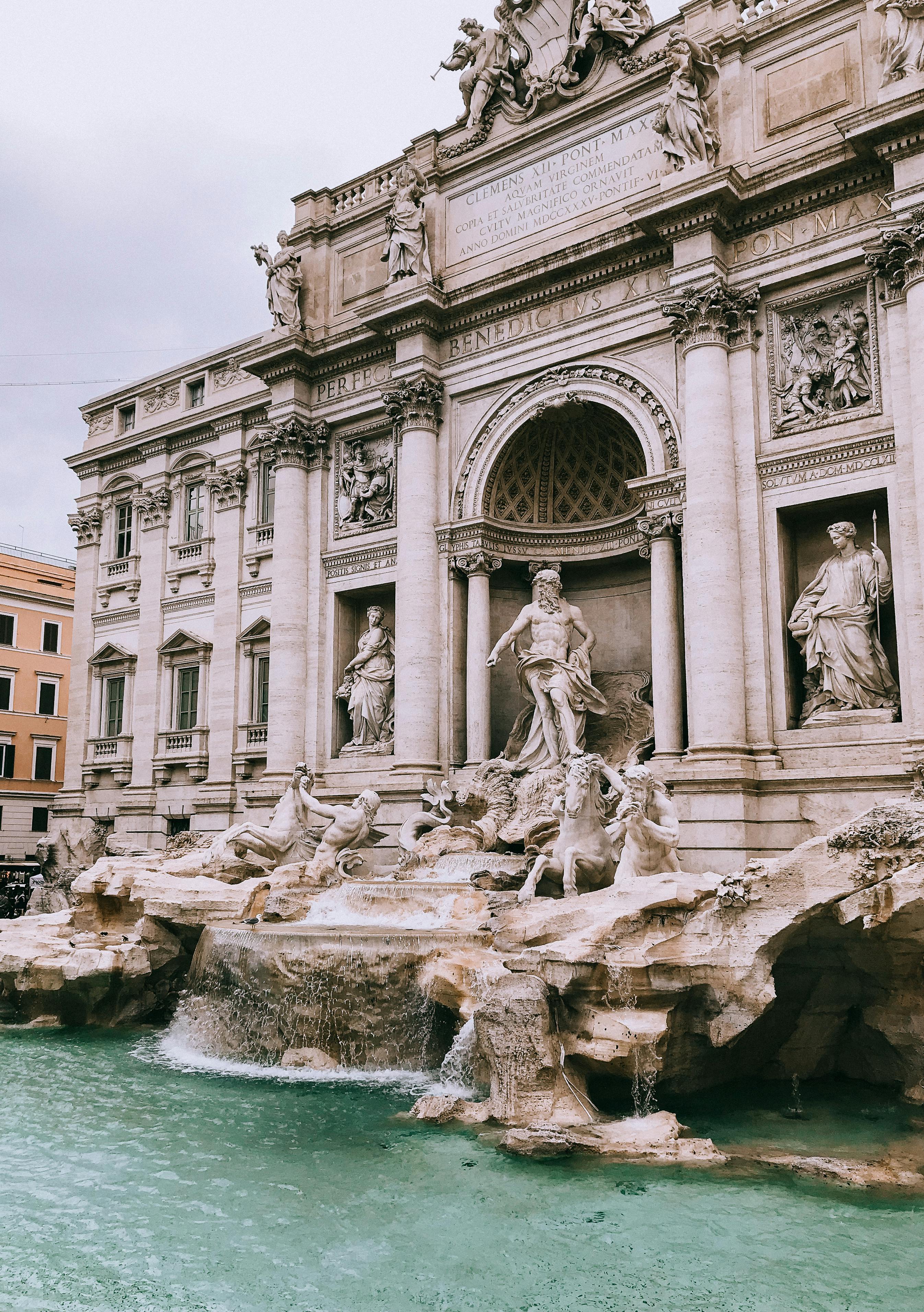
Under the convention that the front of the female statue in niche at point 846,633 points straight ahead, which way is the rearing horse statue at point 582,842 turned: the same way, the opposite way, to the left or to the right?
the same way

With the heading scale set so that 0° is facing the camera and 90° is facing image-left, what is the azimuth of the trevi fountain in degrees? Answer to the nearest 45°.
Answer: approximately 45°

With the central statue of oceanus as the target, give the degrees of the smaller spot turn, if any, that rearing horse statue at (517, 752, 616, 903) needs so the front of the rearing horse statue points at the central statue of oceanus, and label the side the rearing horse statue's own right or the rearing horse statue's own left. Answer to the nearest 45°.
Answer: approximately 135° to the rearing horse statue's own right

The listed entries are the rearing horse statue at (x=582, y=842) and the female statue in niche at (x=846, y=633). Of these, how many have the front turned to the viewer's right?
0

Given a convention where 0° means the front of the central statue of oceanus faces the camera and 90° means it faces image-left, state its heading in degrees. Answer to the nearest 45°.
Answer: approximately 0°

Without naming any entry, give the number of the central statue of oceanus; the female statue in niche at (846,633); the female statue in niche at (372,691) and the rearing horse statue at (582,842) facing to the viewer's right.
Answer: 0

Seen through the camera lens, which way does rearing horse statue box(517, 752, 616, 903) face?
facing the viewer and to the left of the viewer

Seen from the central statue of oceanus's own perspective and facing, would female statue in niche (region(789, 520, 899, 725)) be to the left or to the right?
on its left

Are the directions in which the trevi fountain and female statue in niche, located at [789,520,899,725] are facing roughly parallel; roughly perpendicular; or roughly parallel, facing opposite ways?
roughly parallel

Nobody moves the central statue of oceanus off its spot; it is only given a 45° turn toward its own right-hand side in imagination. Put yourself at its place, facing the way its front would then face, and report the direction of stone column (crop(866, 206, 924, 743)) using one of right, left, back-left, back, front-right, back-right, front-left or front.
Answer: left

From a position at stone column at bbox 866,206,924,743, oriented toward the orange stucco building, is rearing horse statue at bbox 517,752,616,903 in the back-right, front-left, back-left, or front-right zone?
front-left

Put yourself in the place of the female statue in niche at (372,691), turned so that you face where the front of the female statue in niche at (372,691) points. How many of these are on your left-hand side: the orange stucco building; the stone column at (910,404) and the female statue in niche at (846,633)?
2

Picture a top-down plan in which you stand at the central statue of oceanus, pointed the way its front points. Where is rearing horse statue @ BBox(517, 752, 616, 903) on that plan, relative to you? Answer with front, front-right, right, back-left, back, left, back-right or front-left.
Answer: front
